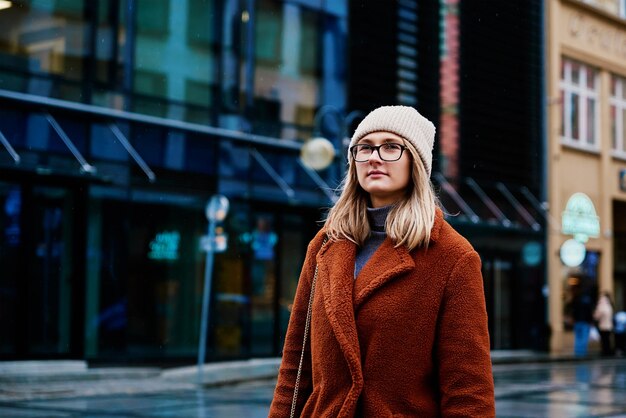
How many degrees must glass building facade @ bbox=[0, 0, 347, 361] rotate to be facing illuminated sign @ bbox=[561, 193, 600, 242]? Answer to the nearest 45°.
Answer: approximately 90° to its left

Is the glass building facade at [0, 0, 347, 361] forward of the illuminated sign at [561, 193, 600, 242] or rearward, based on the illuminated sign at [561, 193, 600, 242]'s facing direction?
forward

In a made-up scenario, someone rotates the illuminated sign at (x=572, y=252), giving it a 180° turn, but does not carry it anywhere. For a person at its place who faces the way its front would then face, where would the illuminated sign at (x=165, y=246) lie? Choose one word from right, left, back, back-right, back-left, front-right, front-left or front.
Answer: back-left

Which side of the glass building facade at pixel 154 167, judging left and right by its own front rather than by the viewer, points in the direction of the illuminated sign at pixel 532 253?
left

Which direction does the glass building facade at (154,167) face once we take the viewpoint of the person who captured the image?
facing the viewer and to the right of the viewer

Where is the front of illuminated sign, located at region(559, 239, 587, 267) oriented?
toward the camera

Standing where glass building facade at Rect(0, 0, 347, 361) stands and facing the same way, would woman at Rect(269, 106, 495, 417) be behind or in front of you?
in front

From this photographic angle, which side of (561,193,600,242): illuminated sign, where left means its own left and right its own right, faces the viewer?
front

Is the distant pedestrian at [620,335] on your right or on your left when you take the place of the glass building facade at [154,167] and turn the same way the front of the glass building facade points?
on your left

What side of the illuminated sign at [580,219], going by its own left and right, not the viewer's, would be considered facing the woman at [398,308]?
front

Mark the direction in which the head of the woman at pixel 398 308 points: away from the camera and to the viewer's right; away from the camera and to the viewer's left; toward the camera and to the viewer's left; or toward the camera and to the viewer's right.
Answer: toward the camera and to the viewer's left
